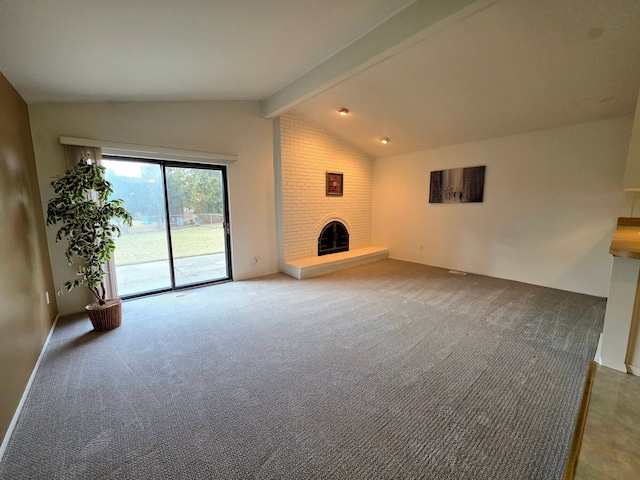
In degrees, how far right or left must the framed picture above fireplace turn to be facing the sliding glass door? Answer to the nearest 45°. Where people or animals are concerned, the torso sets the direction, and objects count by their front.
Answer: approximately 90° to its right

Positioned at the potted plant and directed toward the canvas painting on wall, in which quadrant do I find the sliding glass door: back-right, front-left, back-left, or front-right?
front-left

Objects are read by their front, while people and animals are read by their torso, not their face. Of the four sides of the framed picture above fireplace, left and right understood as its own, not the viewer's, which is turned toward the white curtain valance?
right

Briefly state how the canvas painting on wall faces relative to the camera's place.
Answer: facing the viewer and to the left of the viewer

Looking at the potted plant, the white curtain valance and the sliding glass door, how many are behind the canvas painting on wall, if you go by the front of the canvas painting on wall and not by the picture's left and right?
0

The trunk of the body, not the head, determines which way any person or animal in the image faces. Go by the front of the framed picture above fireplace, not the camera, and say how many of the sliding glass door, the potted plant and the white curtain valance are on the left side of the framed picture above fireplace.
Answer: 0

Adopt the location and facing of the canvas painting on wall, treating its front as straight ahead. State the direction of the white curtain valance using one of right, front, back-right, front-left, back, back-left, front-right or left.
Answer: front

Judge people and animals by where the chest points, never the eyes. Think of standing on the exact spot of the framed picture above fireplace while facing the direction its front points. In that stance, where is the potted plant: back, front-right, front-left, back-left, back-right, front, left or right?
right

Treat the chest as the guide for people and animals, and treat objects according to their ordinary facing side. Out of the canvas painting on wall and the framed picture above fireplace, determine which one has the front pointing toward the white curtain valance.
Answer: the canvas painting on wall

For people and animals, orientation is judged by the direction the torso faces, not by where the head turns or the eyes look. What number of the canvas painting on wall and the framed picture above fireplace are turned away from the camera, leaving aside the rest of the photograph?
0

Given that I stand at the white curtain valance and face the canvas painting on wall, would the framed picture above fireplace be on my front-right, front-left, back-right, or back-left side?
front-left

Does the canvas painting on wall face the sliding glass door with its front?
yes

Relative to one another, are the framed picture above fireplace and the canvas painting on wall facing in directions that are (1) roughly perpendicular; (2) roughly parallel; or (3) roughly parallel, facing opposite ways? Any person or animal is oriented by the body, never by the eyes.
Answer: roughly perpendicular
